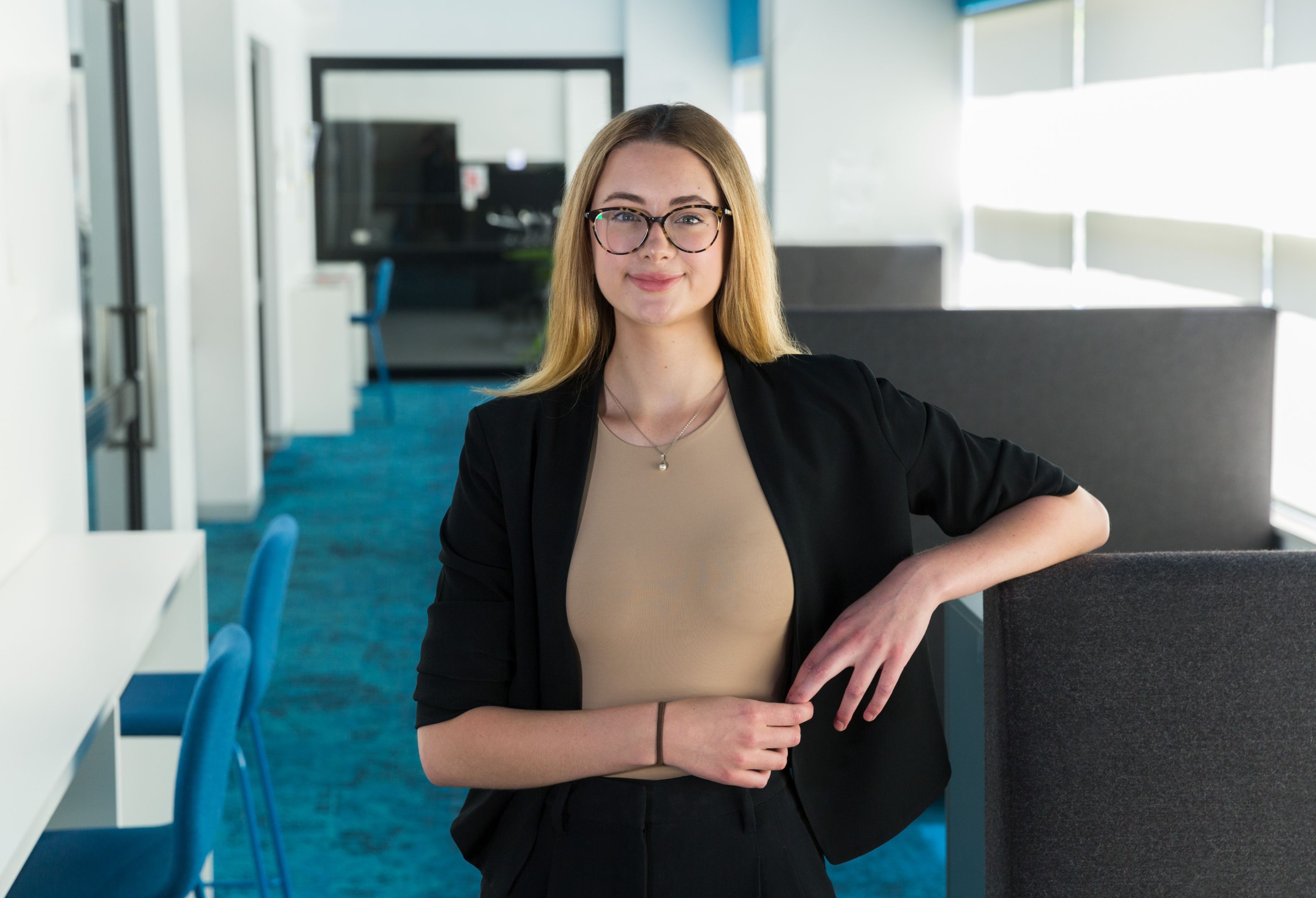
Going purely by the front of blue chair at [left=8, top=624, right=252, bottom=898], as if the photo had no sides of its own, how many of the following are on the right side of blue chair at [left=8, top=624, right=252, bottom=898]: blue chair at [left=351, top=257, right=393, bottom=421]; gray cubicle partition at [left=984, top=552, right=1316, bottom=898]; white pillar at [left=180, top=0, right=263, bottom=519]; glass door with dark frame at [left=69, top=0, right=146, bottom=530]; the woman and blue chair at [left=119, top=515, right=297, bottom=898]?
4

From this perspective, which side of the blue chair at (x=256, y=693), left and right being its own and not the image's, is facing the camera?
left

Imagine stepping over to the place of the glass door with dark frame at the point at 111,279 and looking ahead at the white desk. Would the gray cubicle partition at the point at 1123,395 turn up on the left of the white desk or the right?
left

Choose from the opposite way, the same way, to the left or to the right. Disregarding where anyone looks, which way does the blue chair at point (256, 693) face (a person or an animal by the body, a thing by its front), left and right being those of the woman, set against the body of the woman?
to the right

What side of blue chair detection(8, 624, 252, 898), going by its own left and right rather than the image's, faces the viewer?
left

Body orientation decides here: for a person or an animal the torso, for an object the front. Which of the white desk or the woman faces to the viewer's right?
the white desk

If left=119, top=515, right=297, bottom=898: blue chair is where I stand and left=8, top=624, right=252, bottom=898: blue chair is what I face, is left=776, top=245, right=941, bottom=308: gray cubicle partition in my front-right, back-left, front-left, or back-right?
back-left

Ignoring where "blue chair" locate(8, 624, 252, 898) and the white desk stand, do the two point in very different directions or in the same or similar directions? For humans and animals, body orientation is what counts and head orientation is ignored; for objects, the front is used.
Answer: very different directions

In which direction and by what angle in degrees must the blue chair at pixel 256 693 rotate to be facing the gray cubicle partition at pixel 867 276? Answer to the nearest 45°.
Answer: approximately 135° to its right

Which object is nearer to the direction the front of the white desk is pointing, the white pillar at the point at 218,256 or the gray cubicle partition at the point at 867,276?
the gray cubicle partition
